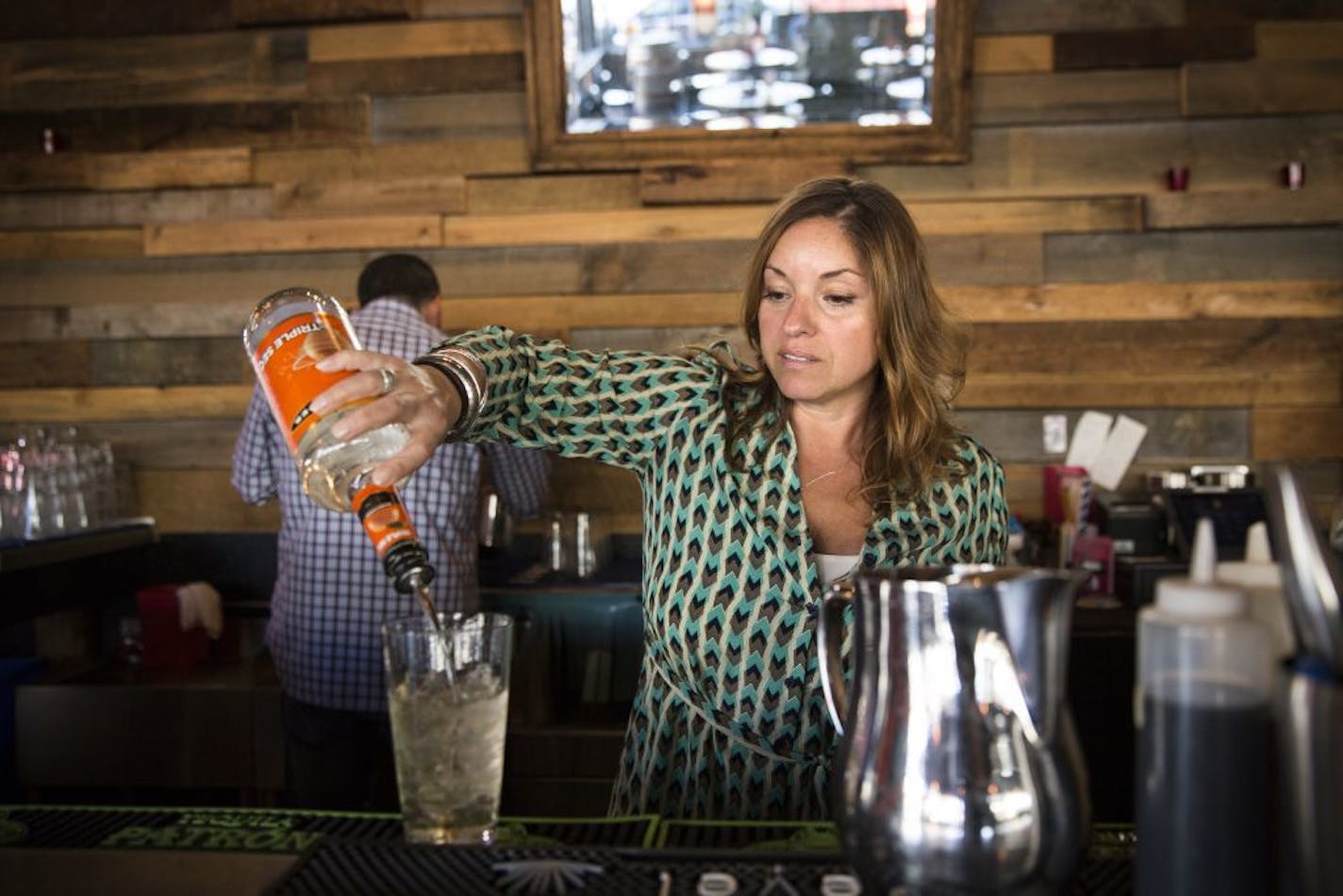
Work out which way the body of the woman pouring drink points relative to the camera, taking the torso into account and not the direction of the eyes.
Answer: toward the camera

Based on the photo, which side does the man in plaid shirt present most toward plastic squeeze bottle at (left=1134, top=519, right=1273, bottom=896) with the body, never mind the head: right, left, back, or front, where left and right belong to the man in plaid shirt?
back

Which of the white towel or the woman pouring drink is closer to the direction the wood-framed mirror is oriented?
the woman pouring drink

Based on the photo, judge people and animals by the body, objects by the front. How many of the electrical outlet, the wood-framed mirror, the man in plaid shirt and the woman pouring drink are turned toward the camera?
3

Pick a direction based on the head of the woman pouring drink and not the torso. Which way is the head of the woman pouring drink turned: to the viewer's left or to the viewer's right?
to the viewer's left

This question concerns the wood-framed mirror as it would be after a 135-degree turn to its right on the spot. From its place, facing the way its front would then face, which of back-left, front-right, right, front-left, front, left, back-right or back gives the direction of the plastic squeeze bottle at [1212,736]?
back-left

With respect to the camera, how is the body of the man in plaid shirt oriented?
away from the camera

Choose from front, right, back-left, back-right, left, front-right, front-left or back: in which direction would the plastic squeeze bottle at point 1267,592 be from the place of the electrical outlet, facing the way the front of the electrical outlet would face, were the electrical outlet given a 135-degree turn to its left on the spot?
back-right

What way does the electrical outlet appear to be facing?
toward the camera

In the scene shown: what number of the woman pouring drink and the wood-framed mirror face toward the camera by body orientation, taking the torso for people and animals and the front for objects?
2

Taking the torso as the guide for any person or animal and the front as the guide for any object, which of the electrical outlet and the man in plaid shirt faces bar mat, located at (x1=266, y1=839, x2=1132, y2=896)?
the electrical outlet

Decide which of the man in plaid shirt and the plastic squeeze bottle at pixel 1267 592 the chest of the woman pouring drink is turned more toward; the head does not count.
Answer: the plastic squeeze bottle

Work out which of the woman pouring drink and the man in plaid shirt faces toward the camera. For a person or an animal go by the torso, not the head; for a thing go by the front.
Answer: the woman pouring drink

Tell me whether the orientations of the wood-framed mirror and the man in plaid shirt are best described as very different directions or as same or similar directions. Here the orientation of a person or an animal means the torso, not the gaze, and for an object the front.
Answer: very different directions

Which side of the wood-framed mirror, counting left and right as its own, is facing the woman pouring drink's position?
front

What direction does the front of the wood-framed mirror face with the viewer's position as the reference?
facing the viewer

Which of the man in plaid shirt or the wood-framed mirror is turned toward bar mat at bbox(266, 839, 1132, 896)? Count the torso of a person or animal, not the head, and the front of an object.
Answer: the wood-framed mirror

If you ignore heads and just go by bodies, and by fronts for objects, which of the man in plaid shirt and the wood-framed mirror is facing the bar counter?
the wood-framed mirror
